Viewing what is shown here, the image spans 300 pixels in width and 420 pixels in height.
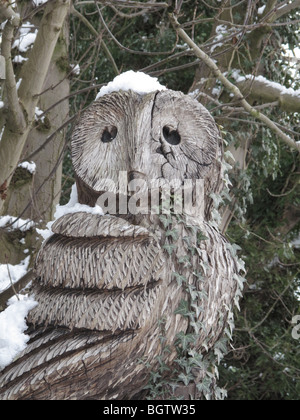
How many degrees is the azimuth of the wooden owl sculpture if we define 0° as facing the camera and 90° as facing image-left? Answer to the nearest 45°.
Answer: approximately 315°
